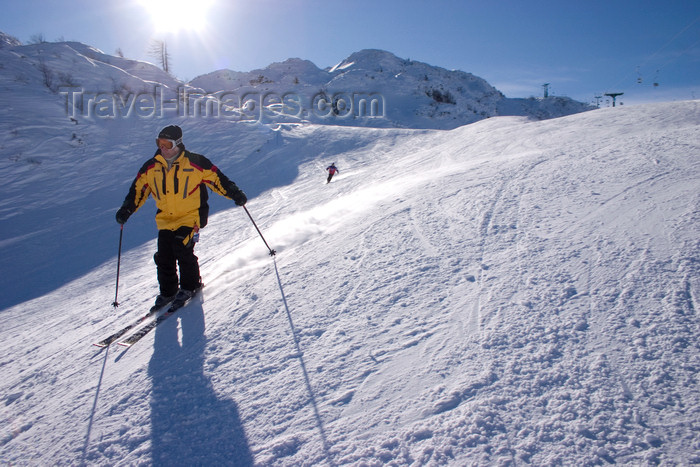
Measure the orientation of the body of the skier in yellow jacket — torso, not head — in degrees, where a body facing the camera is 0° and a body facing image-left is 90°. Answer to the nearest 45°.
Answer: approximately 45°

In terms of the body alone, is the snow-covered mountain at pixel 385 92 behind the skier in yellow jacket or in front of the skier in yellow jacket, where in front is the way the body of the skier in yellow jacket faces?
behind
